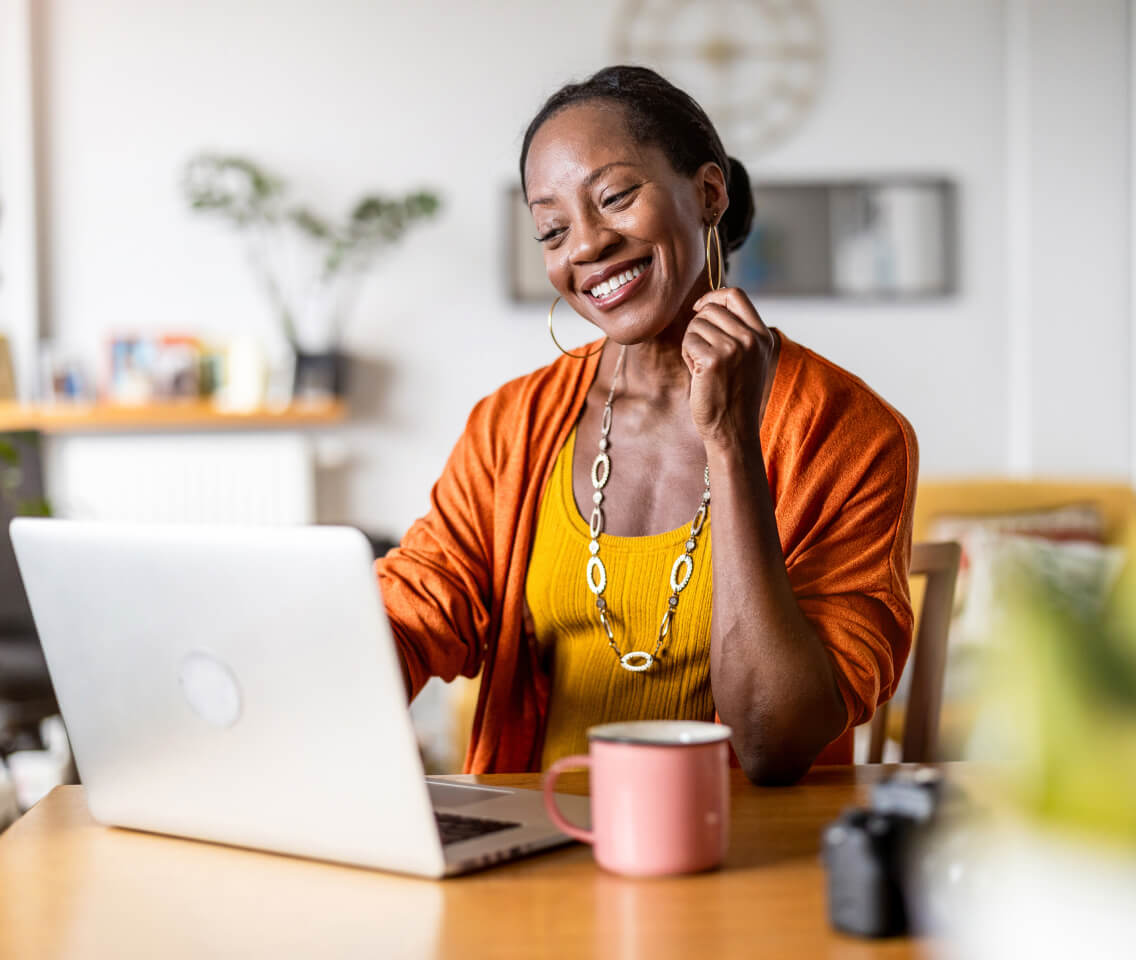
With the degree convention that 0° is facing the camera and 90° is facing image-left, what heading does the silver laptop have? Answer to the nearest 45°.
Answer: approximately 225°

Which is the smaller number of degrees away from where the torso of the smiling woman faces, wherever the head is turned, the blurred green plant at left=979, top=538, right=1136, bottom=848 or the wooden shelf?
the blurred green plant

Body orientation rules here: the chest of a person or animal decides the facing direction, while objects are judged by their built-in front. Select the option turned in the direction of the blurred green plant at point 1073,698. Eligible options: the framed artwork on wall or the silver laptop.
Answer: the framed artwork on wall

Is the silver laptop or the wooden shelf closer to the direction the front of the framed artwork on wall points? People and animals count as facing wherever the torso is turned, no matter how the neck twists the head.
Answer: the silver laptop

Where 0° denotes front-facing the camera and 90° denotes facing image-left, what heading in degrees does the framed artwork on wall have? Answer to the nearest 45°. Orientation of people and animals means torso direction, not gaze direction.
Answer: approximately 0°

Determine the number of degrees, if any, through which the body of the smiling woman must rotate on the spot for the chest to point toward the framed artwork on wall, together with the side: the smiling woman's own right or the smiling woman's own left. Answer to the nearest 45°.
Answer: approximately 135° to the smiling woman's own right
